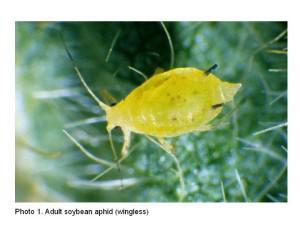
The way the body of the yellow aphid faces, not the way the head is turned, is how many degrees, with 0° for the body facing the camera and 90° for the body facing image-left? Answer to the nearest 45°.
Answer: approximately 90°
